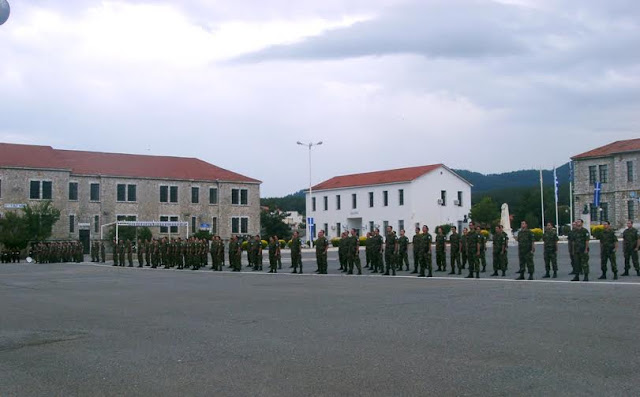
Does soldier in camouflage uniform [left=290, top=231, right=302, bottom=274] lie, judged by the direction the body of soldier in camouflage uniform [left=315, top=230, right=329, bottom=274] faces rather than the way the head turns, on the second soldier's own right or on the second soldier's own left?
on the second soldier's own right

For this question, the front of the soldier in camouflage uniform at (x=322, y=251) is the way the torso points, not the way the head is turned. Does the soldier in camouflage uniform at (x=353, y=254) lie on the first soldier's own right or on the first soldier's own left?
on the first soldier's own left

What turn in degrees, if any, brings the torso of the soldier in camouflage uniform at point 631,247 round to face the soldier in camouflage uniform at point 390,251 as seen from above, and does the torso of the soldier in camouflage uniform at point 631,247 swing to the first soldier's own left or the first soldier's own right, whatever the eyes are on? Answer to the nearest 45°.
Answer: approximately 45° to the first soldier's own right

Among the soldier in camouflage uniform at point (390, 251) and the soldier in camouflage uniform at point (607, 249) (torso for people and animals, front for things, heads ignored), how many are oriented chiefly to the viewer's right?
0

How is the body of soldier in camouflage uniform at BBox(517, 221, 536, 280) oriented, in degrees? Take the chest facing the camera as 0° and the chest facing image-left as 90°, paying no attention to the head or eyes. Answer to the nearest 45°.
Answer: approximately 45°

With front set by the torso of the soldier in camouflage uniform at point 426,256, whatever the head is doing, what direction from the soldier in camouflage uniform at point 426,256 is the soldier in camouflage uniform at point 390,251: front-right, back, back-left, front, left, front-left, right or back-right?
right

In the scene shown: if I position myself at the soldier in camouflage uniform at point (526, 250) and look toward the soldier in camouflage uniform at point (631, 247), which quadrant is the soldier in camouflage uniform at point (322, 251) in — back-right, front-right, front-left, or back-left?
back-left

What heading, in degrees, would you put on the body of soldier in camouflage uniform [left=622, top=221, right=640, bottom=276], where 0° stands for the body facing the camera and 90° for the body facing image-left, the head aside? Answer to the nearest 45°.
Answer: approximately 45°

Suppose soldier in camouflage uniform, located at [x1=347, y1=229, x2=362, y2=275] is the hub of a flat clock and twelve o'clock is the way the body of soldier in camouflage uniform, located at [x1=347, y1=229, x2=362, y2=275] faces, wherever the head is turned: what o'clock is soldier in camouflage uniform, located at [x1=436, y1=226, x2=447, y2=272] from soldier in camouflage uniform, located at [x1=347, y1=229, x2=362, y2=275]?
soldier in camouflage uniform, located at [x1=436, y1=226, x2=447, y2=272] is roughly at 8 o'clock from soldier in camouflage uniform, located at [x1=347, y1=229, x2=362, y2=275].
